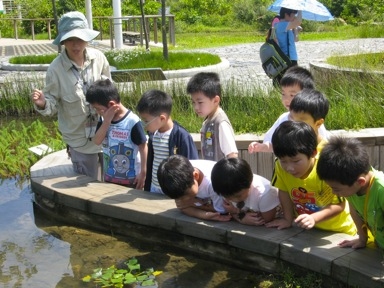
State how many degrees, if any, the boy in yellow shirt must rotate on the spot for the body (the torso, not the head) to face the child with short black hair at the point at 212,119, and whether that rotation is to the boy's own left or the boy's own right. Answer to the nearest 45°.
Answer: approximately 90° to the boy's own right

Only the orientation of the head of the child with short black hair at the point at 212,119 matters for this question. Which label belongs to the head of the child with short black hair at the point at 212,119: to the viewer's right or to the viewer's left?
to the viewer's left

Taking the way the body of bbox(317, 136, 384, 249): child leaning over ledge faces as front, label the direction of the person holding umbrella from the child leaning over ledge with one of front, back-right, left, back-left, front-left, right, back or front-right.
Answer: back-right

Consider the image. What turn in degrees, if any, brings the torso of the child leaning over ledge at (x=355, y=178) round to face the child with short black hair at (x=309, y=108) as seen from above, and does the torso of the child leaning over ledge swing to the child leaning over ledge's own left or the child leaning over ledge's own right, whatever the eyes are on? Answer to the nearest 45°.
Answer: approximately 135° to the child leaning over ledge's own right
